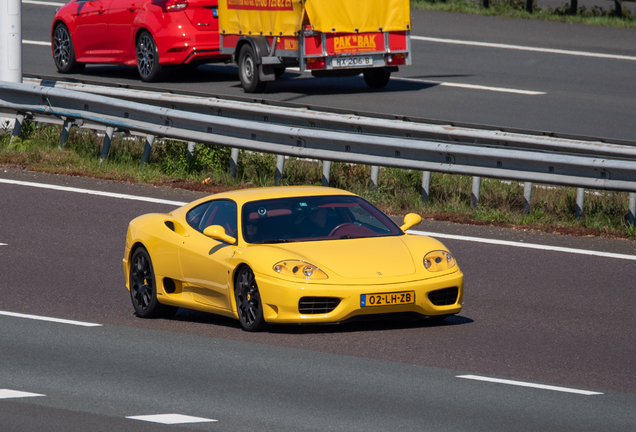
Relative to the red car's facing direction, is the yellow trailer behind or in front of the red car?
behind

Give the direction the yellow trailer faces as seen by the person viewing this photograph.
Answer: facing away from the viewer and to the left of the viewer

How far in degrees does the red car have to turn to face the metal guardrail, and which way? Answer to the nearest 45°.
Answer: approximately 135° to its left

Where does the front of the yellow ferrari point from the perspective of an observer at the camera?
facing the viewer and to the right of the viewer

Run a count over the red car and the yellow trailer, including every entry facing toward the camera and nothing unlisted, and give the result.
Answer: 0

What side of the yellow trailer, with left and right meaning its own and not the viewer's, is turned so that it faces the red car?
front

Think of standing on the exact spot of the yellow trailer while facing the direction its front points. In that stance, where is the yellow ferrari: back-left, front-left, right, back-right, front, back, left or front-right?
back-left

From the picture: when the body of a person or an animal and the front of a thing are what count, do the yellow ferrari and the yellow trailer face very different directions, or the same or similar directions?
very different directions

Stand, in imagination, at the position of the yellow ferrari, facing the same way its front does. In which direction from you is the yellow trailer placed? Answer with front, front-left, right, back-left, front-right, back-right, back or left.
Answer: back-left

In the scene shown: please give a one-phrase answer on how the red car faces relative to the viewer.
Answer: facing away from the viewer and to the left of the viewer

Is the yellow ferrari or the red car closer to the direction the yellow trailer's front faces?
the red car

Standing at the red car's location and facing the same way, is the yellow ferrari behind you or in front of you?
behind

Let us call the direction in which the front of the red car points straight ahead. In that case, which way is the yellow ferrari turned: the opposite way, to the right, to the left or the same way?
the opposite way
